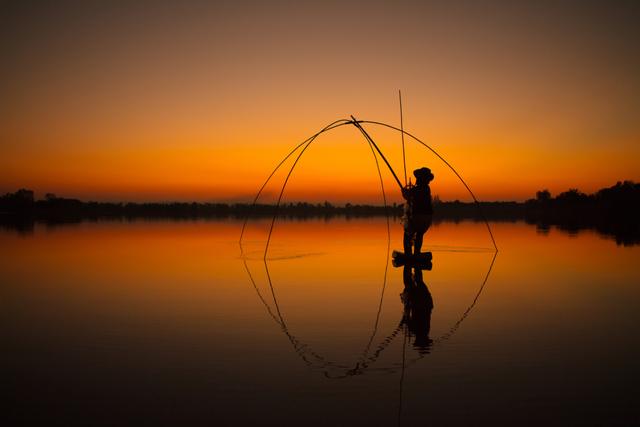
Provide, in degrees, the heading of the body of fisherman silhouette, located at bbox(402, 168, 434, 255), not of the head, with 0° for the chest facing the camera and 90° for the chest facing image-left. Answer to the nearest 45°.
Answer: approximately 90°
